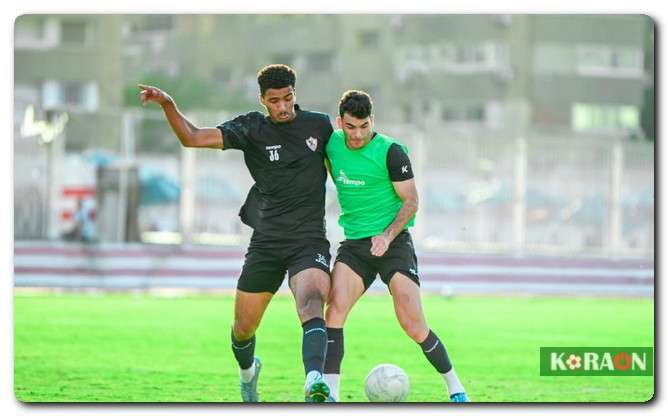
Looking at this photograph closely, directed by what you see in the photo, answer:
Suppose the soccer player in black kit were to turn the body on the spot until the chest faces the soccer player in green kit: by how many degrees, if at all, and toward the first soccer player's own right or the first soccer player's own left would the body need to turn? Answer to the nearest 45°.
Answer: approximately 90° to the first soccer player's own left

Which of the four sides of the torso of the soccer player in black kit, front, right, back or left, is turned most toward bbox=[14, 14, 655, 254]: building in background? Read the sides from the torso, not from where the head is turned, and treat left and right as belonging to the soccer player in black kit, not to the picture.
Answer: back

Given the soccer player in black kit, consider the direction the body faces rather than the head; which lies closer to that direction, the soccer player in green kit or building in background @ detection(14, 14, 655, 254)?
the soccer player in green kit

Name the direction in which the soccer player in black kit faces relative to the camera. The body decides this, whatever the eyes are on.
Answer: toward the camera

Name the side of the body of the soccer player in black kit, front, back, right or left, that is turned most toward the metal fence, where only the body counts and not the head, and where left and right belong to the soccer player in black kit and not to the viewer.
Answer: back
